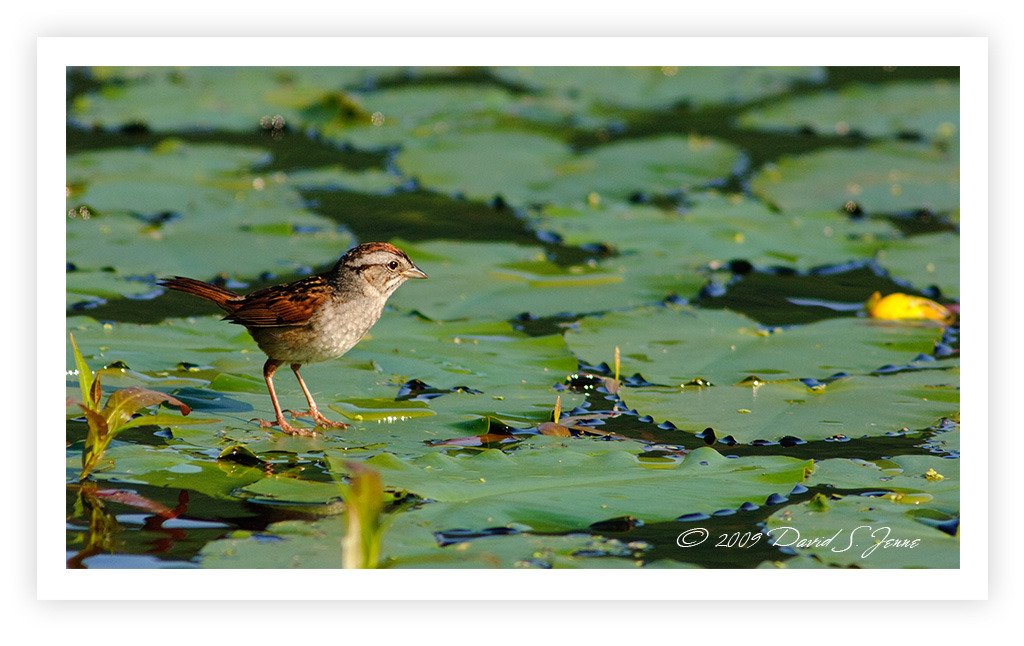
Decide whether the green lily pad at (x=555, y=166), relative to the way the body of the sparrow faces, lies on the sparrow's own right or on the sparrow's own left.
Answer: on the sparrow's own left

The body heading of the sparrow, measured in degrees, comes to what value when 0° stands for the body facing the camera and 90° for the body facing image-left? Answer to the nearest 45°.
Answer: approximately 270°
